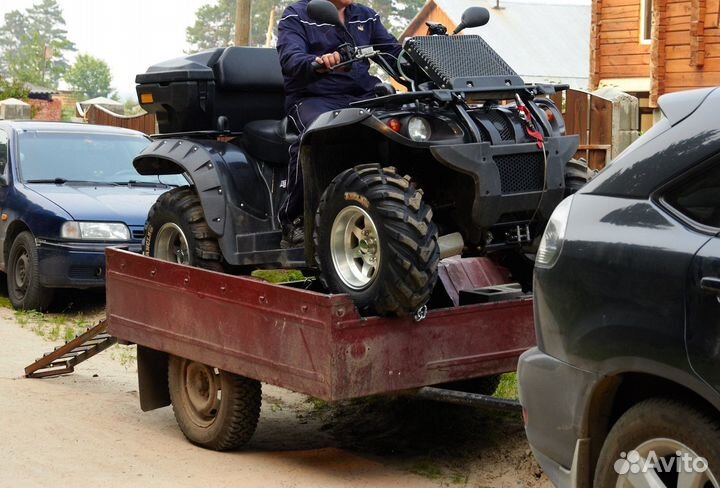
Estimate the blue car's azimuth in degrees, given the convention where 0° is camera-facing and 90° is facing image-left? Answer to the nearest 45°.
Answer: approximately 315°

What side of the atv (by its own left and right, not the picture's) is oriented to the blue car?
back

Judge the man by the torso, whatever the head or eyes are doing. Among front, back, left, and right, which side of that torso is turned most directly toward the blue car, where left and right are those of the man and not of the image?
back

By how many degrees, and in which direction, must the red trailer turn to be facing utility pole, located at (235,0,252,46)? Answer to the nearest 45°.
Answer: approximately 135° to its left

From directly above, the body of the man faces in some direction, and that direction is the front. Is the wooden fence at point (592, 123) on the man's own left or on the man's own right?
on the man's own left

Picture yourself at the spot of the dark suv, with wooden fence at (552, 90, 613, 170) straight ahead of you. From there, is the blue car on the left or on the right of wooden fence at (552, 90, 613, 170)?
left

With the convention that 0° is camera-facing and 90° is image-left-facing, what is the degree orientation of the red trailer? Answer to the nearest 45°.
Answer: approximately 315°

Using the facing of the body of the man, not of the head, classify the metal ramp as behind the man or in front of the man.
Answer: behind
